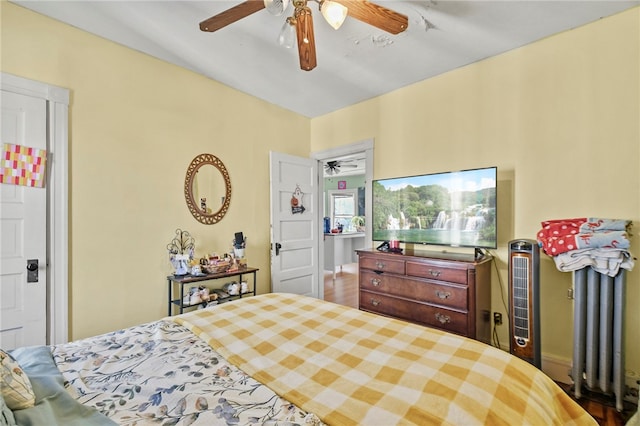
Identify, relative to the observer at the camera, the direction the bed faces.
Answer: facing away from the viewer and to the right of the viewer

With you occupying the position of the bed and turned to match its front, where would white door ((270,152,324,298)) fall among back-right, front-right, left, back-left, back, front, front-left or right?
front-left

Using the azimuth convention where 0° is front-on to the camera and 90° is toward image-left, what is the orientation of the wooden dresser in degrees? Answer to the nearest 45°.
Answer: approximately 45°

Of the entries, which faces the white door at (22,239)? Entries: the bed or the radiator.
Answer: the radiator

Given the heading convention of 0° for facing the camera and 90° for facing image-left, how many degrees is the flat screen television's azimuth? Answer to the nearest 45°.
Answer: approximately 45°

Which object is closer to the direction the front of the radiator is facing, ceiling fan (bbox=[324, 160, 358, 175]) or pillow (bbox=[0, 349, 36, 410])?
the pillow

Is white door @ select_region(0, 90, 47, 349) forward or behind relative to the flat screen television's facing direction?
forward

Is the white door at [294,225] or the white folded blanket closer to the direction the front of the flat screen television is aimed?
the white door

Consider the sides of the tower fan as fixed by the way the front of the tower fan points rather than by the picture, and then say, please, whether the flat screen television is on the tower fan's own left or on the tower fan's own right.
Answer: on the tower fan's own right

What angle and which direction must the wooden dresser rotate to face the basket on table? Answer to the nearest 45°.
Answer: approximately 45° to its right

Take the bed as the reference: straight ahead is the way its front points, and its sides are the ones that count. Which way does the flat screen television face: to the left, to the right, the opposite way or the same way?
the opposite way
